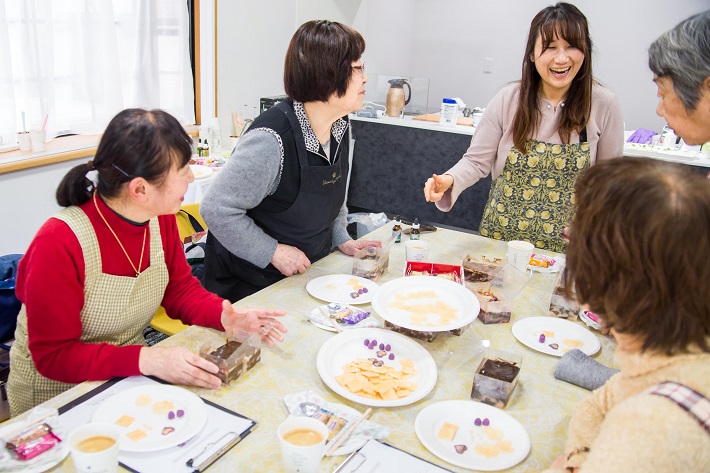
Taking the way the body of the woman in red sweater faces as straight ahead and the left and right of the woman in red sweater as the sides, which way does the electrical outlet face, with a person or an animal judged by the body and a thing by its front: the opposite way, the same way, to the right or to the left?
to the right

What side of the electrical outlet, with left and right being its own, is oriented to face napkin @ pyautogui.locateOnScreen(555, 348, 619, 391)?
front

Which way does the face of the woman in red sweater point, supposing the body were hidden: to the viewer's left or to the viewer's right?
to the viewer's right

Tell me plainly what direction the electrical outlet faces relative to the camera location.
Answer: facing the viewer

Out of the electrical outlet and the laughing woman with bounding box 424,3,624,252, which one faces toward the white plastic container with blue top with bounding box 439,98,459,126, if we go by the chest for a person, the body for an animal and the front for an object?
the electrical outlet

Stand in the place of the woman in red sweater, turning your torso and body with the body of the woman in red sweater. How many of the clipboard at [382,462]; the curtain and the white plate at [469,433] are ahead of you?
2

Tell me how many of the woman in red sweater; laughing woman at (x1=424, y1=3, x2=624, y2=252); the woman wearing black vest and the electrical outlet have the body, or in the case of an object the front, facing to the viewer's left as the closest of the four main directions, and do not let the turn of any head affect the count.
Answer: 0

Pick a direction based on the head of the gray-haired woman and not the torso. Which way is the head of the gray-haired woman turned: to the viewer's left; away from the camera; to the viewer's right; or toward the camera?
to the viewer's left

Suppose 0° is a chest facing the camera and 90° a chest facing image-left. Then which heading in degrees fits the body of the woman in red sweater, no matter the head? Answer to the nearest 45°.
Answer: approximately 315°

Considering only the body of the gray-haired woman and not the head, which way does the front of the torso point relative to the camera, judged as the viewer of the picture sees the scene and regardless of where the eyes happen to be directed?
to the viewer's left

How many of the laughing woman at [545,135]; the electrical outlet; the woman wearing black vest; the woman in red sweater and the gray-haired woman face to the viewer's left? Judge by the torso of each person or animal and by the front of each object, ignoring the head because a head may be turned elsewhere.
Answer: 1

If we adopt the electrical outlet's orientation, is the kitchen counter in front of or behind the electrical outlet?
in front

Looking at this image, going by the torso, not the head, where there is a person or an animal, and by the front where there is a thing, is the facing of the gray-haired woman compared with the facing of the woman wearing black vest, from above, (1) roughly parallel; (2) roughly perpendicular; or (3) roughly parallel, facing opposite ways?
roughly parallel, facing opposite ways

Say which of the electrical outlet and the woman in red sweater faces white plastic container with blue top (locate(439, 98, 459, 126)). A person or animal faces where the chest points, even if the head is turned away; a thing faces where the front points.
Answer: the electrical outlet

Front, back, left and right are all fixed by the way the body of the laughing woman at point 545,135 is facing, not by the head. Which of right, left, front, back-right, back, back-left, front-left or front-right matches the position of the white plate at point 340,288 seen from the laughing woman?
front-right

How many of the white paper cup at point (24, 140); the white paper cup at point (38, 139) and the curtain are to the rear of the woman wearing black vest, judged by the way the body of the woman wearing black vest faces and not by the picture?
3

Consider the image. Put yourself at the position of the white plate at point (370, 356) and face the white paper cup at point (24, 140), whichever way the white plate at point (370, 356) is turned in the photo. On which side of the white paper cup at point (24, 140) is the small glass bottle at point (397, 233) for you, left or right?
right
